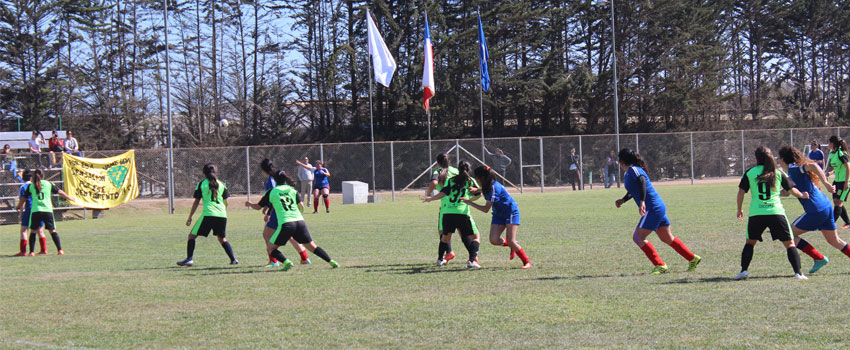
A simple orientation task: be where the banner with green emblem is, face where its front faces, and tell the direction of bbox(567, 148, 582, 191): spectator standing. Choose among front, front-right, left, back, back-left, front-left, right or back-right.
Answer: left

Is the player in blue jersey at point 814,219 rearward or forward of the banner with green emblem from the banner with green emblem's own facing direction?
forward

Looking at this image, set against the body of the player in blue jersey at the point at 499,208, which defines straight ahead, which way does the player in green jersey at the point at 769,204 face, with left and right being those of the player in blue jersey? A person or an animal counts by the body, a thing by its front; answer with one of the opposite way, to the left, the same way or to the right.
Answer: to the right

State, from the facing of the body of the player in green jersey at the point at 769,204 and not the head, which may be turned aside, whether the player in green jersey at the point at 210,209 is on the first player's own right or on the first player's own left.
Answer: on the first player's own left

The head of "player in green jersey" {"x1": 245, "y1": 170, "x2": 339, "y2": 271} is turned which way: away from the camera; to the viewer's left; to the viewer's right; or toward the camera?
away from the camera

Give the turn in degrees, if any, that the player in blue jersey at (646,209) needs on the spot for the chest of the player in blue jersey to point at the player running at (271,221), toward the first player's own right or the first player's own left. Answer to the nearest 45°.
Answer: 0° — they already face them

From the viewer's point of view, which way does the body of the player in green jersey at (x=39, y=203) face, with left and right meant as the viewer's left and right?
facing away from the viewer

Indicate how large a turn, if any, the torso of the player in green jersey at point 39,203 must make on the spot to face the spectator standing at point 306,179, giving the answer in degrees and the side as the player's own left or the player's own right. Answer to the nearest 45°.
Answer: approximately 45° to the player's own right

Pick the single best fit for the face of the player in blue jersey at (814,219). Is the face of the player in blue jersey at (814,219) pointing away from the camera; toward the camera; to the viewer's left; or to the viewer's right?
to the viewer's left

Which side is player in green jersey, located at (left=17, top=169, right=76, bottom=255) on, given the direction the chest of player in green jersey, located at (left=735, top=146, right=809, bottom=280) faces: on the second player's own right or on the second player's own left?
on the second player's own left

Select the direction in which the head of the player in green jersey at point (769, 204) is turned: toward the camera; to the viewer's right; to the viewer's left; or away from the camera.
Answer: away from the camera

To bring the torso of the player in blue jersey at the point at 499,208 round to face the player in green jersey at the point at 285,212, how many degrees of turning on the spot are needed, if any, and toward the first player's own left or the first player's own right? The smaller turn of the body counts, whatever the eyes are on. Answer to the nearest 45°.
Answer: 0° — they already face them

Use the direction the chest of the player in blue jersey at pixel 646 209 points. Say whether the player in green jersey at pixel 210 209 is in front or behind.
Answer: in front
